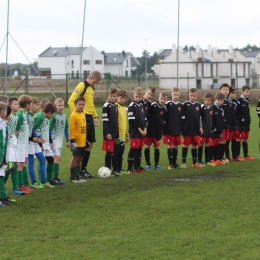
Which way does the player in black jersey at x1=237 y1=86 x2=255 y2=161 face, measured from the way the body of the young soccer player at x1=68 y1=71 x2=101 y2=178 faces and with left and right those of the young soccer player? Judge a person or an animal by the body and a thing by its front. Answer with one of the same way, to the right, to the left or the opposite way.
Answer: the same way

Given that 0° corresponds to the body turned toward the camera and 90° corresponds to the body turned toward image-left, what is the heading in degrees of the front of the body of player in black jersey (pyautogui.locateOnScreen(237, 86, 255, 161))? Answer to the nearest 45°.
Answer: approximately 315°

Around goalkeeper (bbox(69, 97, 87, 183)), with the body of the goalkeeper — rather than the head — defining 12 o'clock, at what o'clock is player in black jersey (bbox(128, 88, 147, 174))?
The player in black jersey is roughly at 9 o'clock from the goalkeeper.

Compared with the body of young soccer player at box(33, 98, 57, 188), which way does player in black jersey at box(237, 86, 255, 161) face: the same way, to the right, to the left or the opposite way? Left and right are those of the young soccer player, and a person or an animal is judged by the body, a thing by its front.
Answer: the same way

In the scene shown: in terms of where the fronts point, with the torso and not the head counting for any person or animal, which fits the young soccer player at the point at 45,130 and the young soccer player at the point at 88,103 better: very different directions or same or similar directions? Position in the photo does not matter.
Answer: same or similar directions

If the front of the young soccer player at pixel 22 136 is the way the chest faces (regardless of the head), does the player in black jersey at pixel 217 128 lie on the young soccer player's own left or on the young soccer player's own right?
on the young soccer player's own left

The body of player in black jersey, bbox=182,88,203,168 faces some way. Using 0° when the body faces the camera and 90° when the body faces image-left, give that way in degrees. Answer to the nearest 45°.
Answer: approximately 0°

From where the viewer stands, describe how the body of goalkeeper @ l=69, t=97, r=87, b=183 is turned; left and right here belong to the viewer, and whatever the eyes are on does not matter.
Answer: facing the viewer and to the right of the viewer

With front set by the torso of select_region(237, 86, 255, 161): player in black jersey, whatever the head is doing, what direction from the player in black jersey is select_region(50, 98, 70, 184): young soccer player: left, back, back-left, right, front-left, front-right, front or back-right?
right

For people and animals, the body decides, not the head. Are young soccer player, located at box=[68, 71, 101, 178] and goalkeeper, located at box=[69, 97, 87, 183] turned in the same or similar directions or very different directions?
same or similar directions

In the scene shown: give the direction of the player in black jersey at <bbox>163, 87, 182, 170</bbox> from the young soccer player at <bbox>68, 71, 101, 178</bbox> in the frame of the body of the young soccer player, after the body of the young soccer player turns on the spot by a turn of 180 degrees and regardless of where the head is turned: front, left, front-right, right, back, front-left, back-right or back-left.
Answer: right

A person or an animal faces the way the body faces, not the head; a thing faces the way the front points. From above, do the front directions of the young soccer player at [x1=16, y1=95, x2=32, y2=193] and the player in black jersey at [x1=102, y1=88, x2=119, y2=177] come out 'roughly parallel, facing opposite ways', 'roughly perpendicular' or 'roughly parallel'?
roughly parallel

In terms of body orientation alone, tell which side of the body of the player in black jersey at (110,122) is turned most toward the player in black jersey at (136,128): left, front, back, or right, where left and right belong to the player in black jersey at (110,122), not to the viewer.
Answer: left

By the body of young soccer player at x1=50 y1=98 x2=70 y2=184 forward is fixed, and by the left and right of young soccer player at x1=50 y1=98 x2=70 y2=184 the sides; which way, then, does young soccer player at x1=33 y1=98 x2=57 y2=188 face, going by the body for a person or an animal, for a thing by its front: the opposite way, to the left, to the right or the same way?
the same way

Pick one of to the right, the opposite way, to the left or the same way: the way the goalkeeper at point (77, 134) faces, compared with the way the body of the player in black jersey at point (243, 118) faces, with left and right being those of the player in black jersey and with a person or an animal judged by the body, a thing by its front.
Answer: the same way

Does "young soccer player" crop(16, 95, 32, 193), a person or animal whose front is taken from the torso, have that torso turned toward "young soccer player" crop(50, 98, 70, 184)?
no

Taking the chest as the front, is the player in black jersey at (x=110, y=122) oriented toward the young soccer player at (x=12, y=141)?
no

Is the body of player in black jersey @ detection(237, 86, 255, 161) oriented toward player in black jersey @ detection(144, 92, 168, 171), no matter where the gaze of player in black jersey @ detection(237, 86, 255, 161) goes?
no

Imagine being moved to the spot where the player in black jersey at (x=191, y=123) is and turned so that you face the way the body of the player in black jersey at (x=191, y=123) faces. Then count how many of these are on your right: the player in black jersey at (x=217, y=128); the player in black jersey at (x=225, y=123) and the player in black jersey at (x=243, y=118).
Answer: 0

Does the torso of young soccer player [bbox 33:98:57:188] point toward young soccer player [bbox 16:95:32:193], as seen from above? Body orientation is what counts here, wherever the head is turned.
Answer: no

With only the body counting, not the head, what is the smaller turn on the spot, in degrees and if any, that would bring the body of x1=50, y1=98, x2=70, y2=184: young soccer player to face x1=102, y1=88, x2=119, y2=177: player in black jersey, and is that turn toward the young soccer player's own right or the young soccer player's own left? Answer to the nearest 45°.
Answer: approximately 90° to the young soccer player's own left

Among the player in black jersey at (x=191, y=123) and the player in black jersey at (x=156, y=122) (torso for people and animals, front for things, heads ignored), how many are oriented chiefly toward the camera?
2

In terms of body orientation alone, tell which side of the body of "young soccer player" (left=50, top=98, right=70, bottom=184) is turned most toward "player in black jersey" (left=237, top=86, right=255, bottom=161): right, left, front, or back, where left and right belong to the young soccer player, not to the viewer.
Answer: left
